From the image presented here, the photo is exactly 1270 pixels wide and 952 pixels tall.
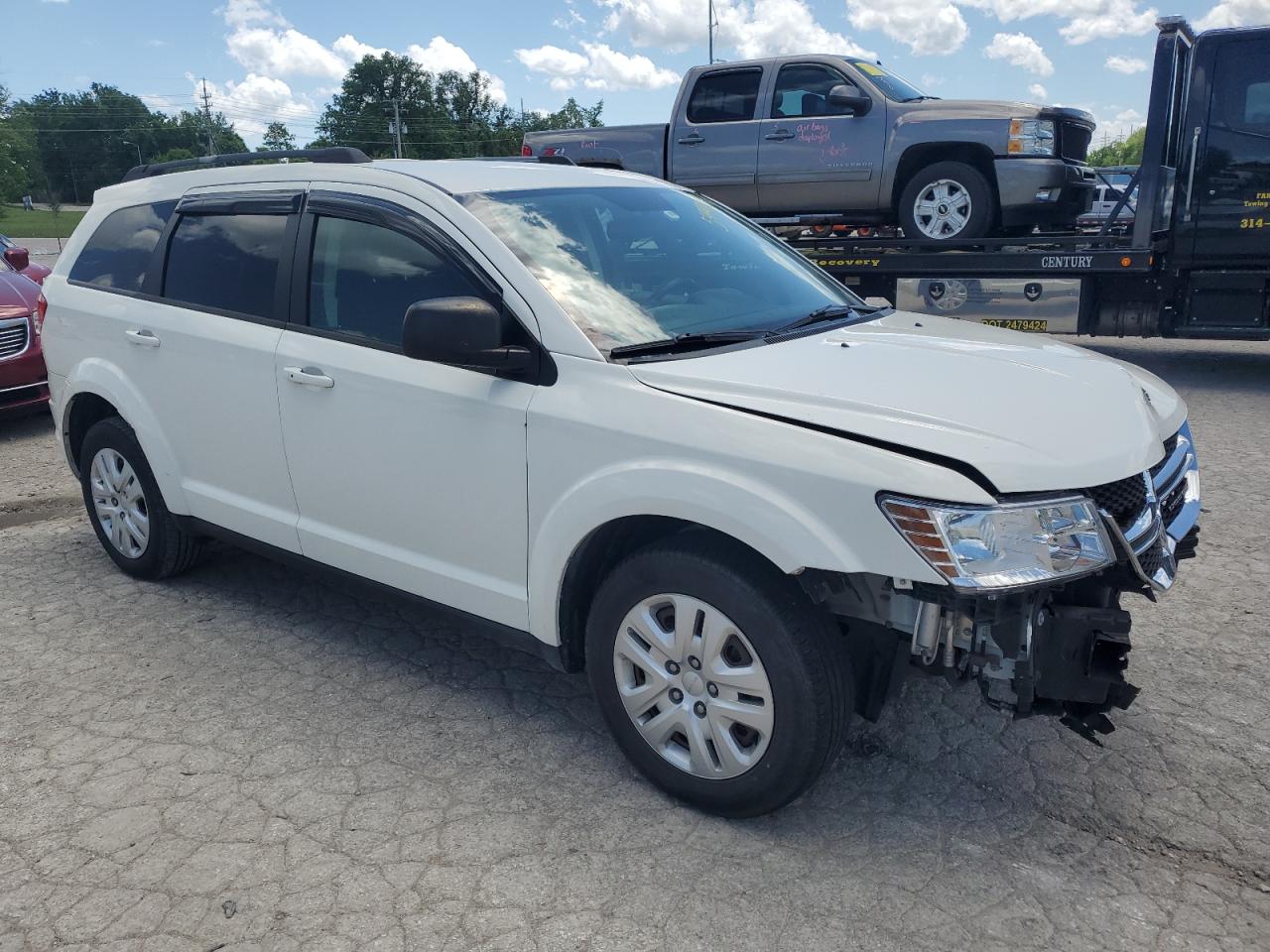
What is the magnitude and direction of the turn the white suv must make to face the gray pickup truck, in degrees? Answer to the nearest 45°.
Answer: approximately 135° to its left

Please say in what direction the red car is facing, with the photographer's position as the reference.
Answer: facing the viewer and to the right of the viewer

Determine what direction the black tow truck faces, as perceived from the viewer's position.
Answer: facing to the right of the viewer

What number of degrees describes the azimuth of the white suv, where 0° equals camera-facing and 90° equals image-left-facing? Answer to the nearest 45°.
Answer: approximately 315°

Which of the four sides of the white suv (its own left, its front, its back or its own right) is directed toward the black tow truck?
left

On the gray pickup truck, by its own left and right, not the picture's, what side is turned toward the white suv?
right

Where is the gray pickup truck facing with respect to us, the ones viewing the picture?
facing to the right of the viewer

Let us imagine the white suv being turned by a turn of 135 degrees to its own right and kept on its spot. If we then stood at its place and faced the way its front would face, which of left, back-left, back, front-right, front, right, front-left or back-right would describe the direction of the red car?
front-right

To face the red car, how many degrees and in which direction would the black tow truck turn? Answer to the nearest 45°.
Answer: approximately 135° to its right

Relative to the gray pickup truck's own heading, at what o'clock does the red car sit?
The red car is roughly at 5 o'clock from the gray pickup truck.
